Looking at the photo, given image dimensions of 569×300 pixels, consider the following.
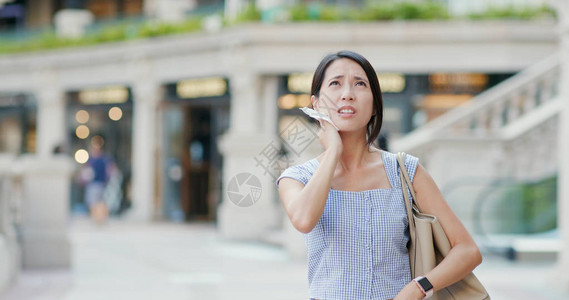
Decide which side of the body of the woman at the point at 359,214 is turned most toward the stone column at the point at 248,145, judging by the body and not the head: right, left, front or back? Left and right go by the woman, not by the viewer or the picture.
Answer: back

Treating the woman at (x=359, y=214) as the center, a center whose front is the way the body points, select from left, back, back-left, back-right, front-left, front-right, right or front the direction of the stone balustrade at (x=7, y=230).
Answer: back-right

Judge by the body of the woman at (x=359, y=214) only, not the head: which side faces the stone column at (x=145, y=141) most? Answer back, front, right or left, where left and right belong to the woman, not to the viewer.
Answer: back

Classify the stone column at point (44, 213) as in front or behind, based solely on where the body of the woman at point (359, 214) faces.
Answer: behind

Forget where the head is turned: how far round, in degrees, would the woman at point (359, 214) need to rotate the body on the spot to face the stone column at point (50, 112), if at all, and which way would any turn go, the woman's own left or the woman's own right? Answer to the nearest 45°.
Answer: approximately 135° to the woman's own right

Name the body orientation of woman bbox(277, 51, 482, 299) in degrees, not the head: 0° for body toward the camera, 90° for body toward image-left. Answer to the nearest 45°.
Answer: approximately 0°

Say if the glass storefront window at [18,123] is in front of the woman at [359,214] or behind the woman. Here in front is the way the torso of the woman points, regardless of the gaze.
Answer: behind

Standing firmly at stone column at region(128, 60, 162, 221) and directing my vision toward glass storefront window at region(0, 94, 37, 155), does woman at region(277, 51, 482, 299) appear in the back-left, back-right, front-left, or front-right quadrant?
back-left

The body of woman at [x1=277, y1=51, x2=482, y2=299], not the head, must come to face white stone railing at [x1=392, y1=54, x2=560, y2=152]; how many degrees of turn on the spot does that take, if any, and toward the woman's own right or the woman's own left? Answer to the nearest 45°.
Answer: approximately 180°

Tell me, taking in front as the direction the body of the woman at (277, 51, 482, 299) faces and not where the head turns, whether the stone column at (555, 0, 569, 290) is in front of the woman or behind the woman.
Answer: behind
